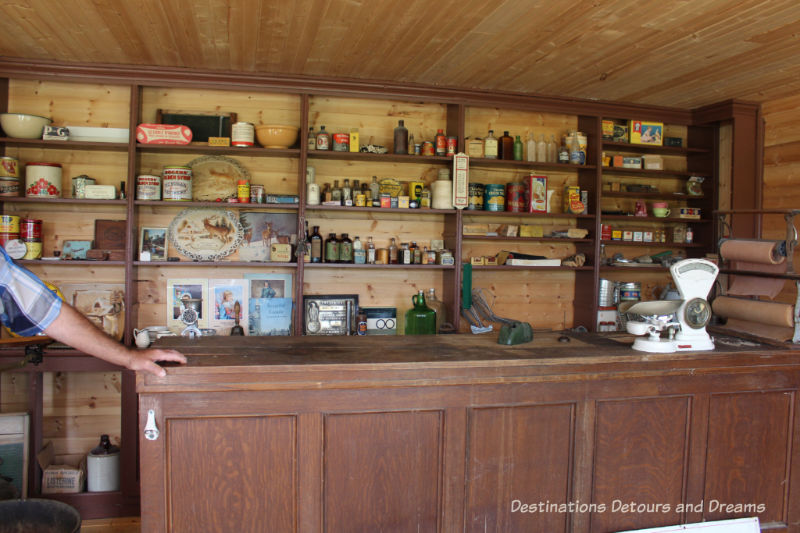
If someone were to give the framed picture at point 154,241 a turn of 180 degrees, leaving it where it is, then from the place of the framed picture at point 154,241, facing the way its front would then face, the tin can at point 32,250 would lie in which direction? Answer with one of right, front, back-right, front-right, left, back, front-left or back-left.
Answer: left

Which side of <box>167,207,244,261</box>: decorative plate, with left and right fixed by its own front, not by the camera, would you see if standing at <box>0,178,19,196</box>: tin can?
right

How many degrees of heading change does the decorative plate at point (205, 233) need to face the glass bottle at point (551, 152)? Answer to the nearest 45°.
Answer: approximately 90° to its left

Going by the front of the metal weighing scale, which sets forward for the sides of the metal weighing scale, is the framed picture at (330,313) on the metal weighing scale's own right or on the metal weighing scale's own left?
on the metal weighing scale's own right

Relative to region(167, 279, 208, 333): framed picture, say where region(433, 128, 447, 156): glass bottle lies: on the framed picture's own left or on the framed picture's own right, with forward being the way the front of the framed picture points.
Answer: on the framed picture's own left

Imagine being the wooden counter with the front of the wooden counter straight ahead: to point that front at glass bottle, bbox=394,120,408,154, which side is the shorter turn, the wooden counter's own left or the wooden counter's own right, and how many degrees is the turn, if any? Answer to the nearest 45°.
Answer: approximately 180°

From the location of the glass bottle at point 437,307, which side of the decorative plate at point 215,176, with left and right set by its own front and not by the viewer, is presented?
left
